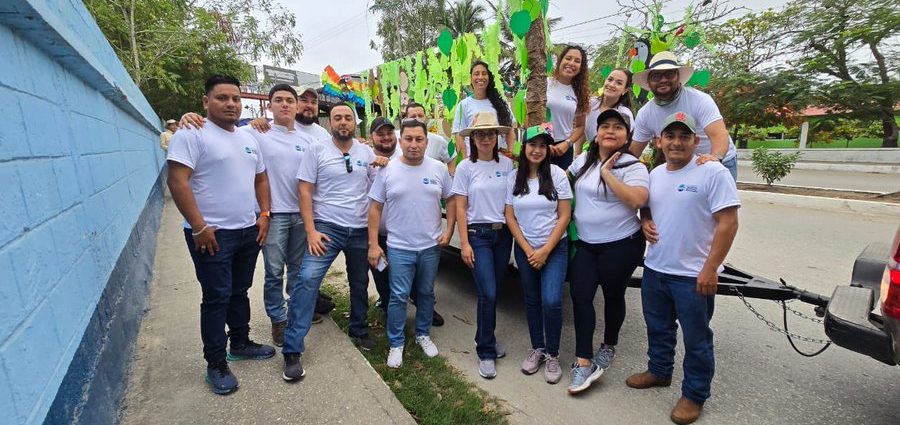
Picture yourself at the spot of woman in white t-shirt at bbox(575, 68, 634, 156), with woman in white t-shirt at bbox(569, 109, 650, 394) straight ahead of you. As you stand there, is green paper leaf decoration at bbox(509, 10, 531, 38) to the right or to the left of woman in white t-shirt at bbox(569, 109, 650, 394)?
right

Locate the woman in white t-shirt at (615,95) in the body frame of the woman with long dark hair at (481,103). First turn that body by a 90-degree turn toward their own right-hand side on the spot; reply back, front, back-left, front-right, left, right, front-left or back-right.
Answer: back

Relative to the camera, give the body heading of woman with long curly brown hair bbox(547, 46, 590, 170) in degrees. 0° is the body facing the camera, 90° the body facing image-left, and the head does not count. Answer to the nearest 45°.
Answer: approximately 0°

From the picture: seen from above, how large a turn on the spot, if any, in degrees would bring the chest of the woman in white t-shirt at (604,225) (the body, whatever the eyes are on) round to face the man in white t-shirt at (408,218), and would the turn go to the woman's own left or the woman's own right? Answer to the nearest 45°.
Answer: approximately 45° to the woman's own right

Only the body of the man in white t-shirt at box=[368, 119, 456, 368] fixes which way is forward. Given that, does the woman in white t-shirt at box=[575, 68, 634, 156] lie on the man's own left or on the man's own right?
on the man's own left

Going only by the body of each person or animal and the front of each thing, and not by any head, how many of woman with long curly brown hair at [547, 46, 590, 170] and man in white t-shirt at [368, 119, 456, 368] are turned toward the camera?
2

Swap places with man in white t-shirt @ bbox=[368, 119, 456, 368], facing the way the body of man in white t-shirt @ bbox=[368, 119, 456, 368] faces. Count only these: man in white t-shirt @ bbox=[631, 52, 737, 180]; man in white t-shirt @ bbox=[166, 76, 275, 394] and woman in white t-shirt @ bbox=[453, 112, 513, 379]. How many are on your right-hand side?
1

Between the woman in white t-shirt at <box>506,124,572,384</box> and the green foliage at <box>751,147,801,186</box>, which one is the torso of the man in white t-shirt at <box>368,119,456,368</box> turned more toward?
the woman in white t-shirt

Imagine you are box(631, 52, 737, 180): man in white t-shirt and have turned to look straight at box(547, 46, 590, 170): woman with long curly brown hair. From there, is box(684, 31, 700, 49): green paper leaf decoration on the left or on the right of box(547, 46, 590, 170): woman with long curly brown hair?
right

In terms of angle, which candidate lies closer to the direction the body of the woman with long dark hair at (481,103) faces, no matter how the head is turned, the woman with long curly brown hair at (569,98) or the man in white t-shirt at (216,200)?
the man in white t-shirt

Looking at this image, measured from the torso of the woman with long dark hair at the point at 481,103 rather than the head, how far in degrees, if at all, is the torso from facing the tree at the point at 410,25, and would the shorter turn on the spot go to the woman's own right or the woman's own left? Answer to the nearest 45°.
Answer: approximately 180°
